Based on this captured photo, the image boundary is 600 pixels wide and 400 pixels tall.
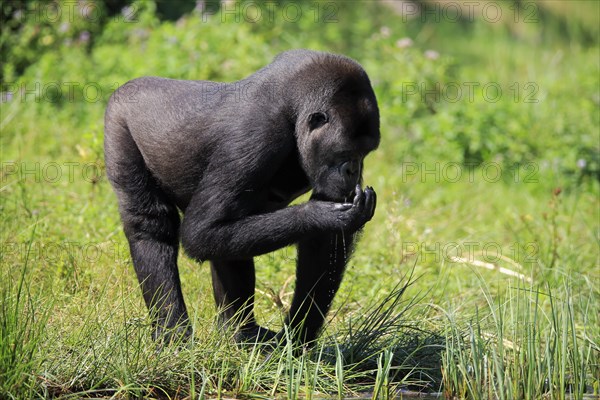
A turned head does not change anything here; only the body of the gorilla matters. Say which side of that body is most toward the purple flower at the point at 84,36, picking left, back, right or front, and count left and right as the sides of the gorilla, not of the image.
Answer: left

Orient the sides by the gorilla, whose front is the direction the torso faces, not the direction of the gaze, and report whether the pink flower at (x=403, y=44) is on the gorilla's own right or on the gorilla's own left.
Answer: on the gorilla's own left

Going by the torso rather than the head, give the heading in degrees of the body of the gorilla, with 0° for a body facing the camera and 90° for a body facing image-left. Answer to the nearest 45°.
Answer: approximately 270°
